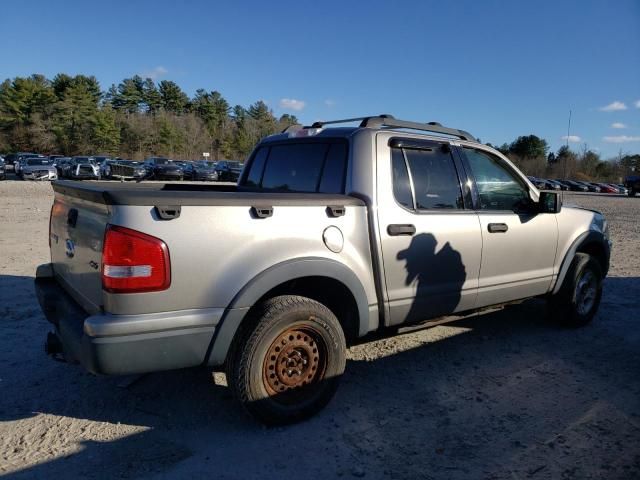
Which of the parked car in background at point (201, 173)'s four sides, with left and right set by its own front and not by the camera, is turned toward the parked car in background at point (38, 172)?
right

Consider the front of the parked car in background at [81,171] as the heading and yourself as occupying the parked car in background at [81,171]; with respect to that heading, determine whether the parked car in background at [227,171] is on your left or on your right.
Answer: on your left

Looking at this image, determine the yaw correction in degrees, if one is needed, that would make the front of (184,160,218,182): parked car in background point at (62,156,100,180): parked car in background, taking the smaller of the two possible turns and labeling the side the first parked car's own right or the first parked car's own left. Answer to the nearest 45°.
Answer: approximately 90° to the first parked car's own right

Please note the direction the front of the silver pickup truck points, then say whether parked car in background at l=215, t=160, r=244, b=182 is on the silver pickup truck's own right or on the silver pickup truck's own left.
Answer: on the silver pickup truck's own left

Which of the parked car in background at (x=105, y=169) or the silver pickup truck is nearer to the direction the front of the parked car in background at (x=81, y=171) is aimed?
the silver pickup truck

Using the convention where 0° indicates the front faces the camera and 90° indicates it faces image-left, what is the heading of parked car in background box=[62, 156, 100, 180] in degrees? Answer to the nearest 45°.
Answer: approximately 315°

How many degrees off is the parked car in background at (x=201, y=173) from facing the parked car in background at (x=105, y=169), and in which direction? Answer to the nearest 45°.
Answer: approximately 135° to its right

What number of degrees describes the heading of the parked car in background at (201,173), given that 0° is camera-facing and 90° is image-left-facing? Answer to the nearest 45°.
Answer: approximately 315°

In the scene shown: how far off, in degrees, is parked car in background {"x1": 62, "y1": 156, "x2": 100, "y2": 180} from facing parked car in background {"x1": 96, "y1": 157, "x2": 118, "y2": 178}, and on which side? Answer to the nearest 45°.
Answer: approximately 90° to its left

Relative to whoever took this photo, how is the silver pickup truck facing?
facing away from the viewer and to the right of the viewer
